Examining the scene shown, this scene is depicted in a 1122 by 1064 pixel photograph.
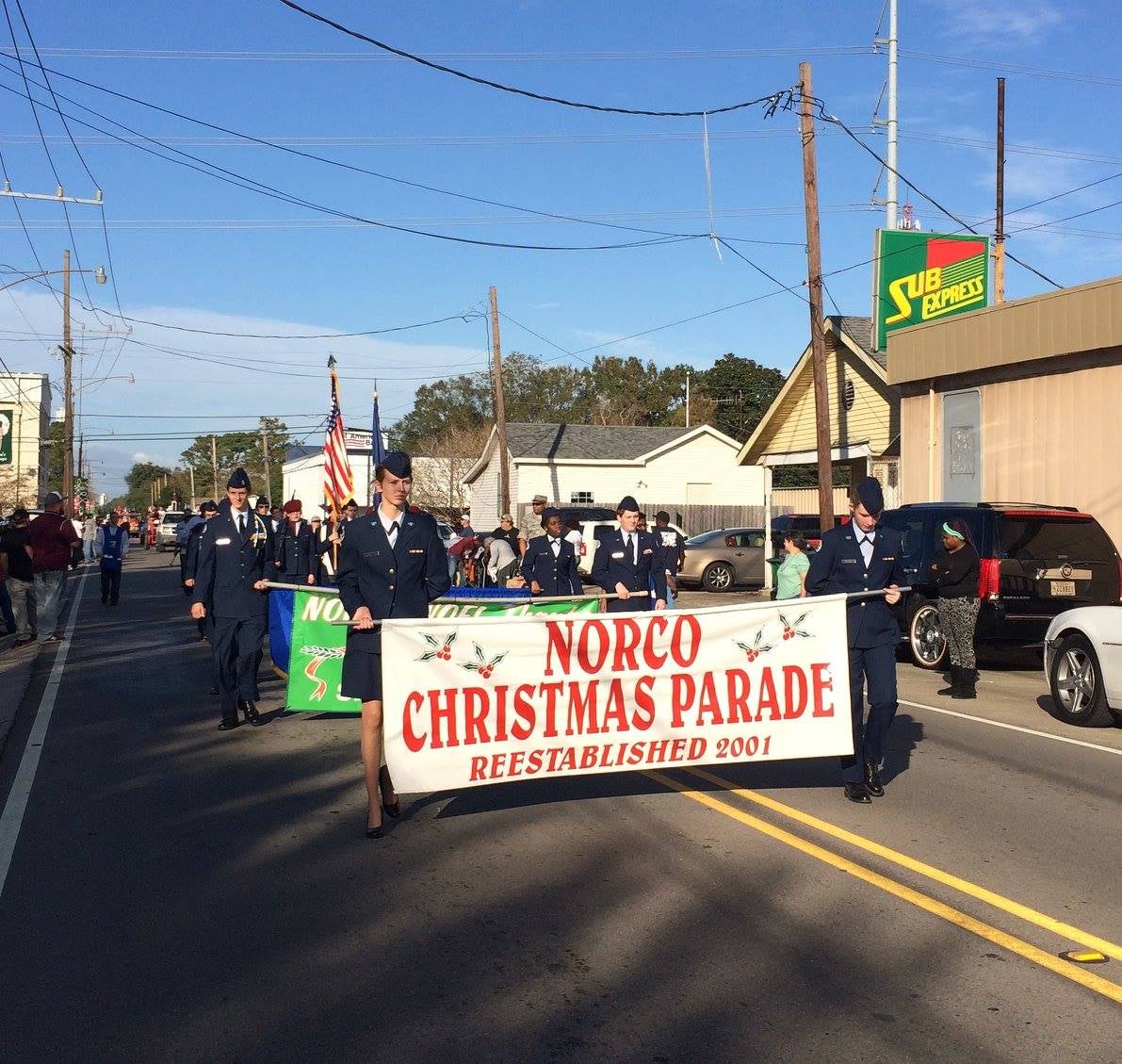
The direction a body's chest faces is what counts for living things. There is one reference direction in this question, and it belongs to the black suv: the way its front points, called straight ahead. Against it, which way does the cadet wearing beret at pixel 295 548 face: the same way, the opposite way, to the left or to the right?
the opposite way

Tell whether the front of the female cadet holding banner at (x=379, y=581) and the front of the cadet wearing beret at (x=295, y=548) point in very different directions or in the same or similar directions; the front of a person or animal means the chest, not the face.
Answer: same or similar directions

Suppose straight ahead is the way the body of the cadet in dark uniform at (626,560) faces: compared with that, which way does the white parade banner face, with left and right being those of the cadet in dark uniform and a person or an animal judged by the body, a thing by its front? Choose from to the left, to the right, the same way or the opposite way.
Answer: the same way

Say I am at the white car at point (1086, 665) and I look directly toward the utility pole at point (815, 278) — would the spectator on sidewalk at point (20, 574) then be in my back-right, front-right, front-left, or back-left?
front-left

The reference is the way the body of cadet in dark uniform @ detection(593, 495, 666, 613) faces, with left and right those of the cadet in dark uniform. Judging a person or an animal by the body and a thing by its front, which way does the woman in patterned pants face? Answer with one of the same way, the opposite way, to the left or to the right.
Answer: to the right

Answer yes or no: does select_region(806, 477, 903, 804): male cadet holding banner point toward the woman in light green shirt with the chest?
no

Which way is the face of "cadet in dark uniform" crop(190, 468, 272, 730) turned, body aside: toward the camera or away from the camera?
toward the camera

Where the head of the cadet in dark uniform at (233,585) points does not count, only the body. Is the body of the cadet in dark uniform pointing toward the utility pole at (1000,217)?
no

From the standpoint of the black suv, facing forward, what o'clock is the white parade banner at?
The white parade banner is roughly at 8 o'clock from the black suv.

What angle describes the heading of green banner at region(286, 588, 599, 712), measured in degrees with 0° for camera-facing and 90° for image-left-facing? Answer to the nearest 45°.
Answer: approximately 0°

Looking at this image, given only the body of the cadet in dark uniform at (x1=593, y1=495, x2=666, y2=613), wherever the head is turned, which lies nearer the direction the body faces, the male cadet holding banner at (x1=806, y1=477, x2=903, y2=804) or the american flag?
the male cadet holding banner

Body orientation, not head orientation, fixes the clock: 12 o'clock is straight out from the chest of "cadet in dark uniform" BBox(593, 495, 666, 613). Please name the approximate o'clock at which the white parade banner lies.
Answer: The white parade banner is roughly at 12 o'clock from the cadet in dark uniform.

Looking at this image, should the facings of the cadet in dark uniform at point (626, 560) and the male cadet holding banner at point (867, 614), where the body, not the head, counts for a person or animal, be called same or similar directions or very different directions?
same or similar directions

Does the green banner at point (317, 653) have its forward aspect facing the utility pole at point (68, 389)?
no

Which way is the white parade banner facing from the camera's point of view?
toward the camera

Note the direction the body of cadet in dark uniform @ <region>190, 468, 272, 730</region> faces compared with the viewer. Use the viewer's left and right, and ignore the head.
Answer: facing the viewer

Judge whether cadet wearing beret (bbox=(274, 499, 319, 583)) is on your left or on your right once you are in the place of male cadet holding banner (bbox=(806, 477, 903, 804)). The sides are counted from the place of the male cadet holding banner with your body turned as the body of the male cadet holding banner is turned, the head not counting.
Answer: on your right
